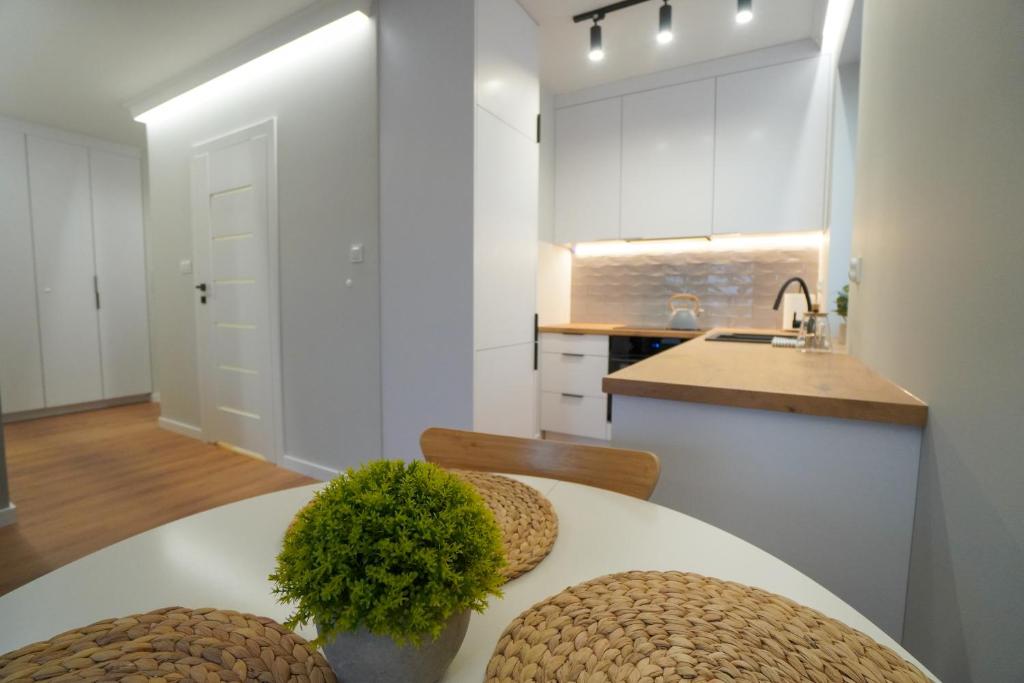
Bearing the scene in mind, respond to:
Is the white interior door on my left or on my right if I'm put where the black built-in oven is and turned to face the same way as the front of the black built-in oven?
on my right

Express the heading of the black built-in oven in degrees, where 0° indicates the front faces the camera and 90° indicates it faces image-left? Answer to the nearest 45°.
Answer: approximately 0°

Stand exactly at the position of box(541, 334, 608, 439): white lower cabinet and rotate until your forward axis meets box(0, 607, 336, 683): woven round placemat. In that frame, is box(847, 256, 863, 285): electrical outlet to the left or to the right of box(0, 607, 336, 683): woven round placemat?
left

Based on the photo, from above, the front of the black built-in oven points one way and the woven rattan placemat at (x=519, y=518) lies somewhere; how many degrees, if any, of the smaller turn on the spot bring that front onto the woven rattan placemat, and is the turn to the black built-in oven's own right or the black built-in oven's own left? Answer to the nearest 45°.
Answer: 0° — it already faces it

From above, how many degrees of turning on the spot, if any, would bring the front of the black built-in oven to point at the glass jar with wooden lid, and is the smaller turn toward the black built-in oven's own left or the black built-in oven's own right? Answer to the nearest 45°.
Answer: approximately 45° to the black built-in oven's own left

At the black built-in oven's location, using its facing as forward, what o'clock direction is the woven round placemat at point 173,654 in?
The woven round placemat is roughly at 12 o'clock from the black built-in oven.
